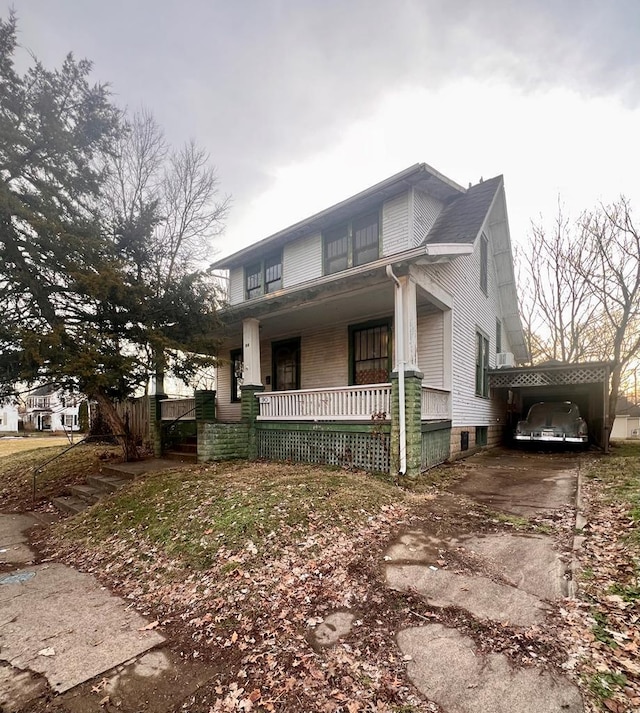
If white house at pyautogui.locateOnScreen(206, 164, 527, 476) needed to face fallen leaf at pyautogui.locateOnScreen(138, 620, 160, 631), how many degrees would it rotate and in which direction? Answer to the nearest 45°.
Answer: approximately 45° to its left

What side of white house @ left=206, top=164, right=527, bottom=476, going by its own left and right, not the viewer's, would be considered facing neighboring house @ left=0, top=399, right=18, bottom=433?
right

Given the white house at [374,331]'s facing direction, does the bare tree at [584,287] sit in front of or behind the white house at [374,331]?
behind

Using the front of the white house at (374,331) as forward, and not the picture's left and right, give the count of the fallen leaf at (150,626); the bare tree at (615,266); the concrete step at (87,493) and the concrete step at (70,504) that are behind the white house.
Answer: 1

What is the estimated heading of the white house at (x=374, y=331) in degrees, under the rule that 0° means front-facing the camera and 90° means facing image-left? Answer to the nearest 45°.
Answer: approximately 45°

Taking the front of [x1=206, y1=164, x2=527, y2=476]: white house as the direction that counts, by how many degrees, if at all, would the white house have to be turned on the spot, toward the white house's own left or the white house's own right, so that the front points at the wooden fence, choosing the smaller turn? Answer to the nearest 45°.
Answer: approximately 90° to the white house's own right

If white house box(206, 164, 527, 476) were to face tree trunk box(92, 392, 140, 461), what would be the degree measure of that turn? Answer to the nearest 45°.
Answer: approximately 45° to its right
